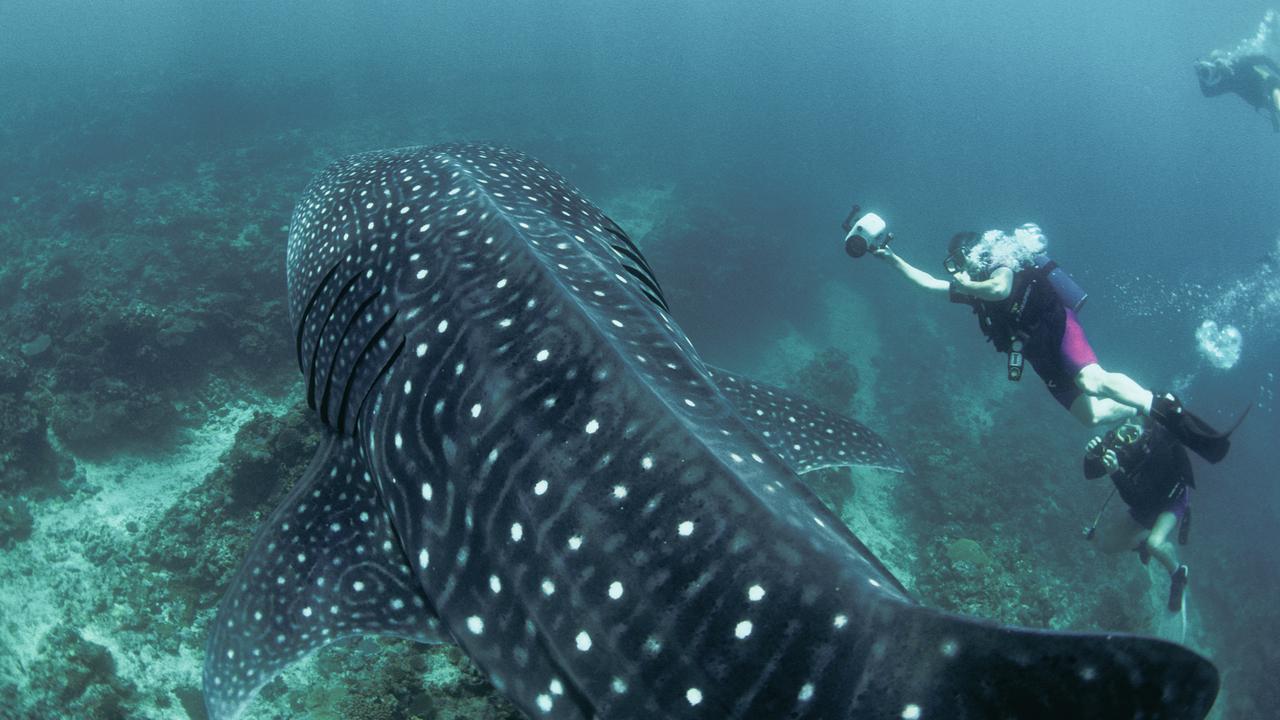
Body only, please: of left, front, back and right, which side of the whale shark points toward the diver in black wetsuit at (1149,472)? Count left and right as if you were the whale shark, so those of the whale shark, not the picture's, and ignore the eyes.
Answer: right

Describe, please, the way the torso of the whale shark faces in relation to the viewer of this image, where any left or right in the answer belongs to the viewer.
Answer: facing away from the viewer and to the left of the viewer

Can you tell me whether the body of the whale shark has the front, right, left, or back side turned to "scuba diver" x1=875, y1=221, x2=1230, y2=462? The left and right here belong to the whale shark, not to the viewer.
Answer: right

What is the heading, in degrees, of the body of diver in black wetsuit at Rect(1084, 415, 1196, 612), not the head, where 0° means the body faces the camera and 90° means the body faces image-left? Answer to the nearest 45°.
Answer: approximately 45°

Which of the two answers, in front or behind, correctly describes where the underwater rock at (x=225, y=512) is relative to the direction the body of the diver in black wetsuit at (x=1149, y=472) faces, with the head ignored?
in front

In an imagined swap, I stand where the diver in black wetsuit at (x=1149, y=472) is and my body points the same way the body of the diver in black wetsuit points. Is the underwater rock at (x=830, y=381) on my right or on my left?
on my right

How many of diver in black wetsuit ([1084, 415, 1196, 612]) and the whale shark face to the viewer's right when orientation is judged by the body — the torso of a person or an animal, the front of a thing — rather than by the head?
0
